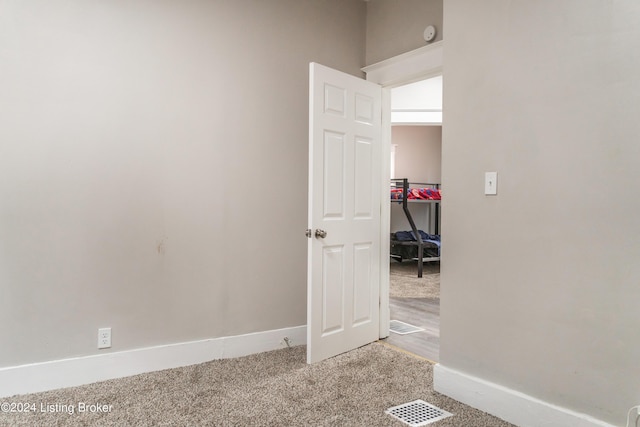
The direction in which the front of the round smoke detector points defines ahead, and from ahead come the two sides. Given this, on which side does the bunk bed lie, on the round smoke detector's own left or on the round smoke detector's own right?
on the round smoke detector's own right

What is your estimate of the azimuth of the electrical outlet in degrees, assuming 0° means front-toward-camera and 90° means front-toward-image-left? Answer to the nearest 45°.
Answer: approximately 0°

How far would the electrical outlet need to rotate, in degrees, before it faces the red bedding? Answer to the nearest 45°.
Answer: approximately 135° to its left

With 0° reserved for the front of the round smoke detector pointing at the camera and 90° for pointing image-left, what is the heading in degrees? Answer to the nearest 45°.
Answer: approximately 45°

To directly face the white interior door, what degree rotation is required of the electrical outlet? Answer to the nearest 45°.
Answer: approximately 90° to its left

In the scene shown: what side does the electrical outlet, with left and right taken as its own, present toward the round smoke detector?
left

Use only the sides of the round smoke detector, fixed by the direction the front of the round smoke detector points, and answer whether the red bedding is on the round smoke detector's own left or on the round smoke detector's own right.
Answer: on the round smoke detector's own right

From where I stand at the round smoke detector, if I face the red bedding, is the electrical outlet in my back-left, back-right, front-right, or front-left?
back-left

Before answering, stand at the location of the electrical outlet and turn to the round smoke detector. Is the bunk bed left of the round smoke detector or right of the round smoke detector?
left

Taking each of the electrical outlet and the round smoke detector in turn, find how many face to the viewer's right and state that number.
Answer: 0
